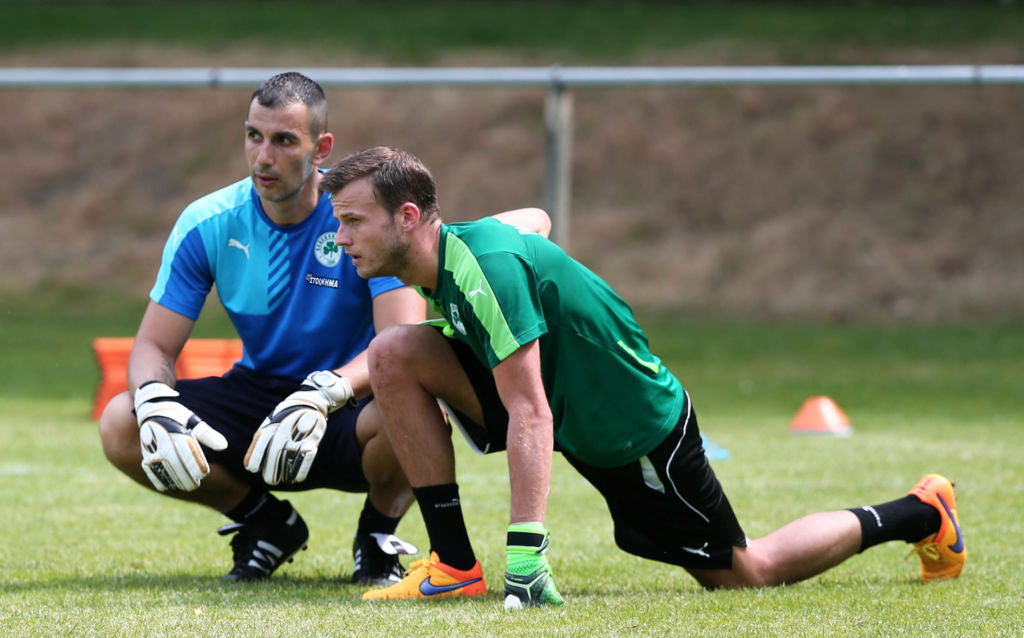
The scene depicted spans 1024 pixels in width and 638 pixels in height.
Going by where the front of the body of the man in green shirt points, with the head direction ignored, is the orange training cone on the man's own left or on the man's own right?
on the man's own right

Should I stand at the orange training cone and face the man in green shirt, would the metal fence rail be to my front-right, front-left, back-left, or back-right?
back-right

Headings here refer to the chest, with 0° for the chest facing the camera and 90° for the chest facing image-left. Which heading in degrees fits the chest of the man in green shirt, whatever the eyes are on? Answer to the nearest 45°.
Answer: approximately 90°

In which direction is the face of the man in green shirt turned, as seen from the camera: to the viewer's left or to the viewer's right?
to the viewer's left

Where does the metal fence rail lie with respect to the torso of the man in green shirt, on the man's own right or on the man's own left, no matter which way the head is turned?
on the man's own right
